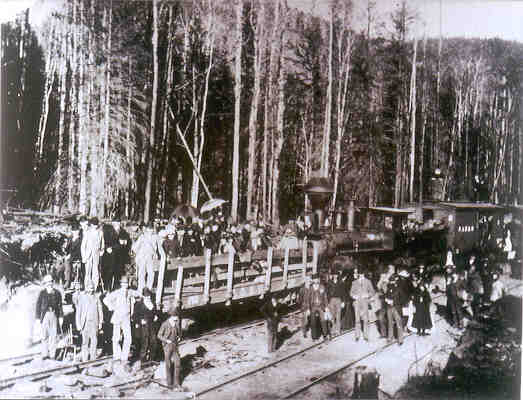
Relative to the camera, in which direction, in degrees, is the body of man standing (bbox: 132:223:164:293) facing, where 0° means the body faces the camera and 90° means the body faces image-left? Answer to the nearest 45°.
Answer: approximately 0°

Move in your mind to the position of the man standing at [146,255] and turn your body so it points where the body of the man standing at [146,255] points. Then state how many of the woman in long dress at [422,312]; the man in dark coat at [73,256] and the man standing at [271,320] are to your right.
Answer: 1

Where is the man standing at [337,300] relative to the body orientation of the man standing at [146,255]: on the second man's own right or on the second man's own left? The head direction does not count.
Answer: on the second man's own left

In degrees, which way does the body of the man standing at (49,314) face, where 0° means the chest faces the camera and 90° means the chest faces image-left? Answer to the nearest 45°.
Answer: approximately 0°

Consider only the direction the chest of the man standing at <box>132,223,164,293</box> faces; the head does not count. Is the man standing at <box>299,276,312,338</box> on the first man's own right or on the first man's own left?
on the first man's own left

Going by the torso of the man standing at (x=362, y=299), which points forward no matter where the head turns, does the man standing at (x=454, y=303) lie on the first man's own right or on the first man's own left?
on the first man's own left
